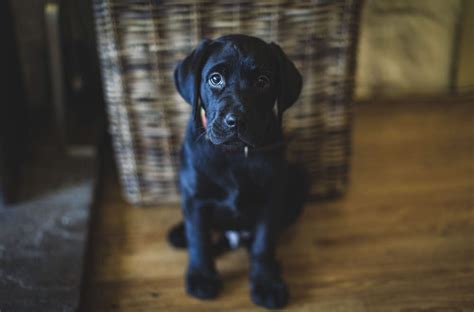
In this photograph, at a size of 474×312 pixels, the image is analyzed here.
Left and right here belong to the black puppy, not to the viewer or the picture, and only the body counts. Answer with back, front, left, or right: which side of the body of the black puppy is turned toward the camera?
front
